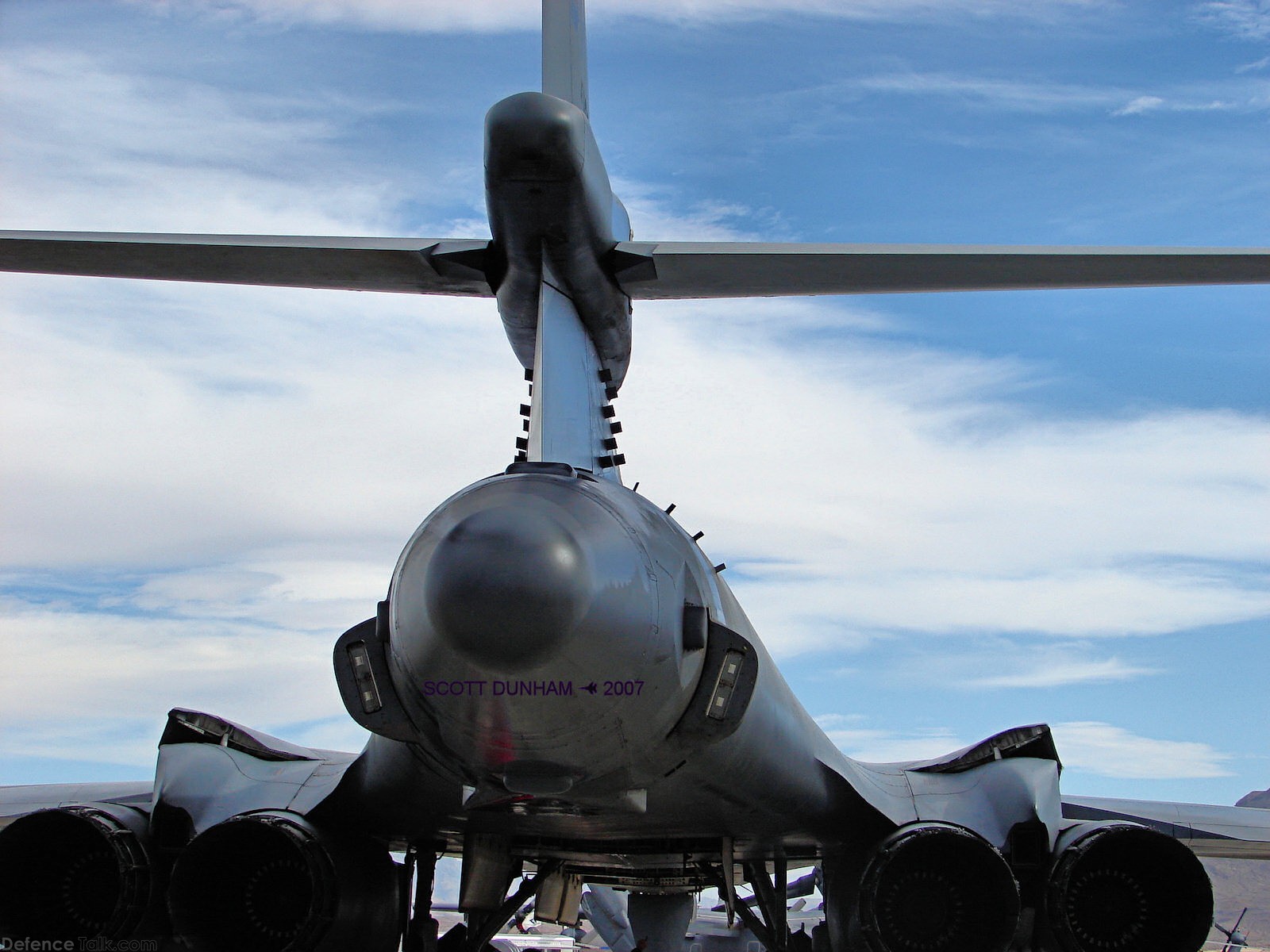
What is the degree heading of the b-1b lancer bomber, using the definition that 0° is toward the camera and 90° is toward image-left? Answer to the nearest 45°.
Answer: approximately 180°
